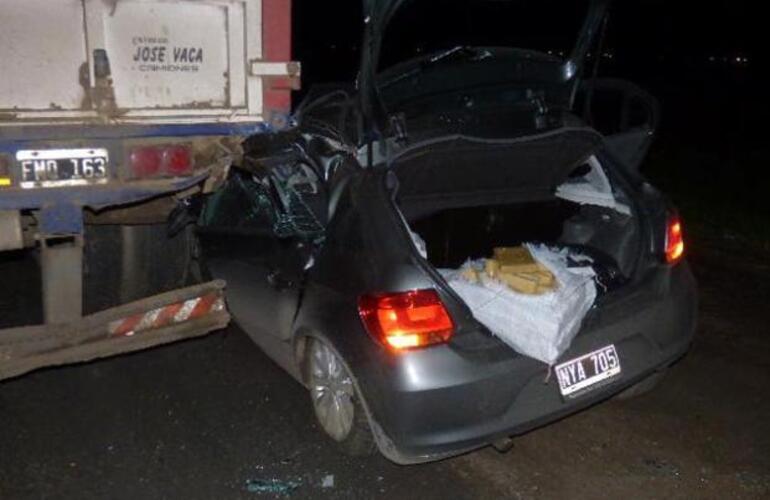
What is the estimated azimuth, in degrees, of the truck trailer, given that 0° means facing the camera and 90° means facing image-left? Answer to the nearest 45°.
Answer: approximately 180°

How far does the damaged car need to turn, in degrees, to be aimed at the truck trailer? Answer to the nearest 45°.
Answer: approximately 45° to its left

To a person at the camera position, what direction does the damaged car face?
facing away from the viewer and to the left of the viewer

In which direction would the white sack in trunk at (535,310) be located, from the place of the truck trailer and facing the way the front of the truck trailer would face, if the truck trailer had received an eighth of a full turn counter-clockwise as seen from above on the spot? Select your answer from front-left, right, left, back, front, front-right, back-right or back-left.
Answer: back

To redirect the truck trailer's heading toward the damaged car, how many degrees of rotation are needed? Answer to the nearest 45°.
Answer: approximately 135° to its right
